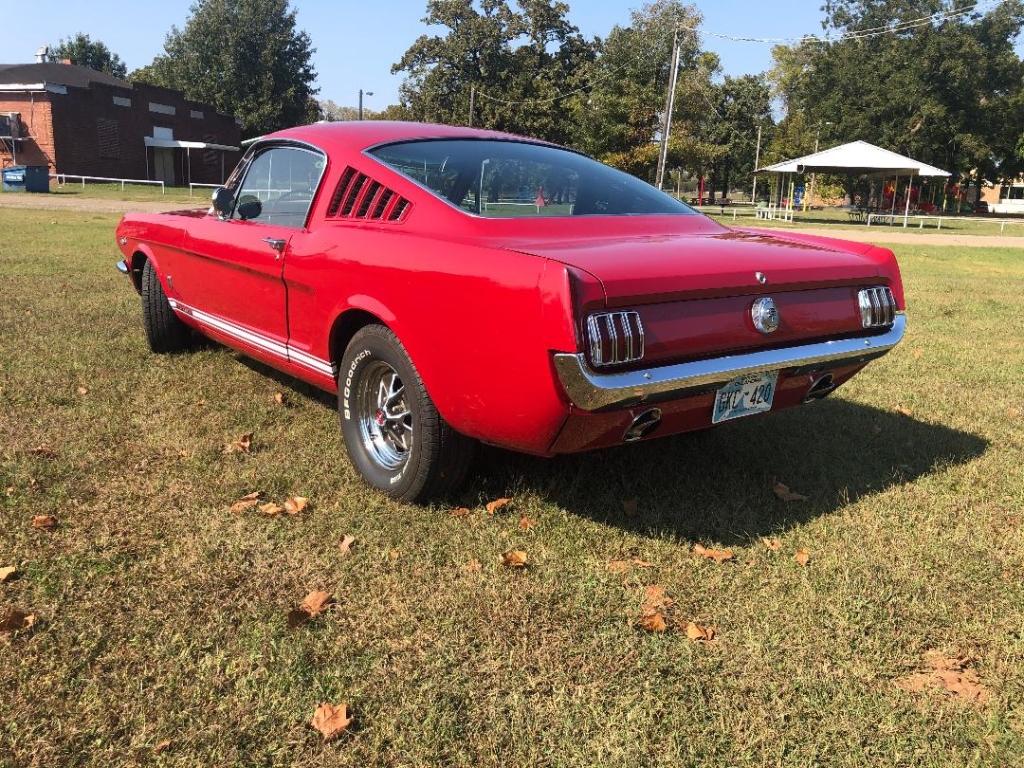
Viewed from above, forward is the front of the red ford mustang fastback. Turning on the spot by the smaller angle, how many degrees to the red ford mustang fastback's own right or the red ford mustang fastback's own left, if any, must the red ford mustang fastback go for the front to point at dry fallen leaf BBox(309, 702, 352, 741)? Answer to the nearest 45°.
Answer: approximately 135° to the red ford mustang fastback's own left

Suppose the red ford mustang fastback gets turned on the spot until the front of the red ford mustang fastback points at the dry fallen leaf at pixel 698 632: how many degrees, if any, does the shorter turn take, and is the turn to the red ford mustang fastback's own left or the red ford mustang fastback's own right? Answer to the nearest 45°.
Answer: approximately 180°

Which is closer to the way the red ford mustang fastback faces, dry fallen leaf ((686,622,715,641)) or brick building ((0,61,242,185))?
the brick building

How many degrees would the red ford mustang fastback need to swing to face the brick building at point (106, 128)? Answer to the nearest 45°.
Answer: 0° — it already faces it

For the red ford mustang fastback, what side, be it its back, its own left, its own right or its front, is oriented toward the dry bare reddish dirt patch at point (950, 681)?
back

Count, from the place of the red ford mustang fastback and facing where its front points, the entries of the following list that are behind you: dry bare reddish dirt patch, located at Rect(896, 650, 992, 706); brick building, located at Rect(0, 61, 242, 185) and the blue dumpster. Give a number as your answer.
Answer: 1

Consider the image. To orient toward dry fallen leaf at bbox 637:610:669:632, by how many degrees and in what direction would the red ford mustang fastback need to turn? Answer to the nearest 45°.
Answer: approximately 180°

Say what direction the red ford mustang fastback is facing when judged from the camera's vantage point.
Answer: facing away from the viewer and to the left of the viewer

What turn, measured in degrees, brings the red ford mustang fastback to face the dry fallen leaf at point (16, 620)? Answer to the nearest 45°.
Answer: approximately 90° to its left
